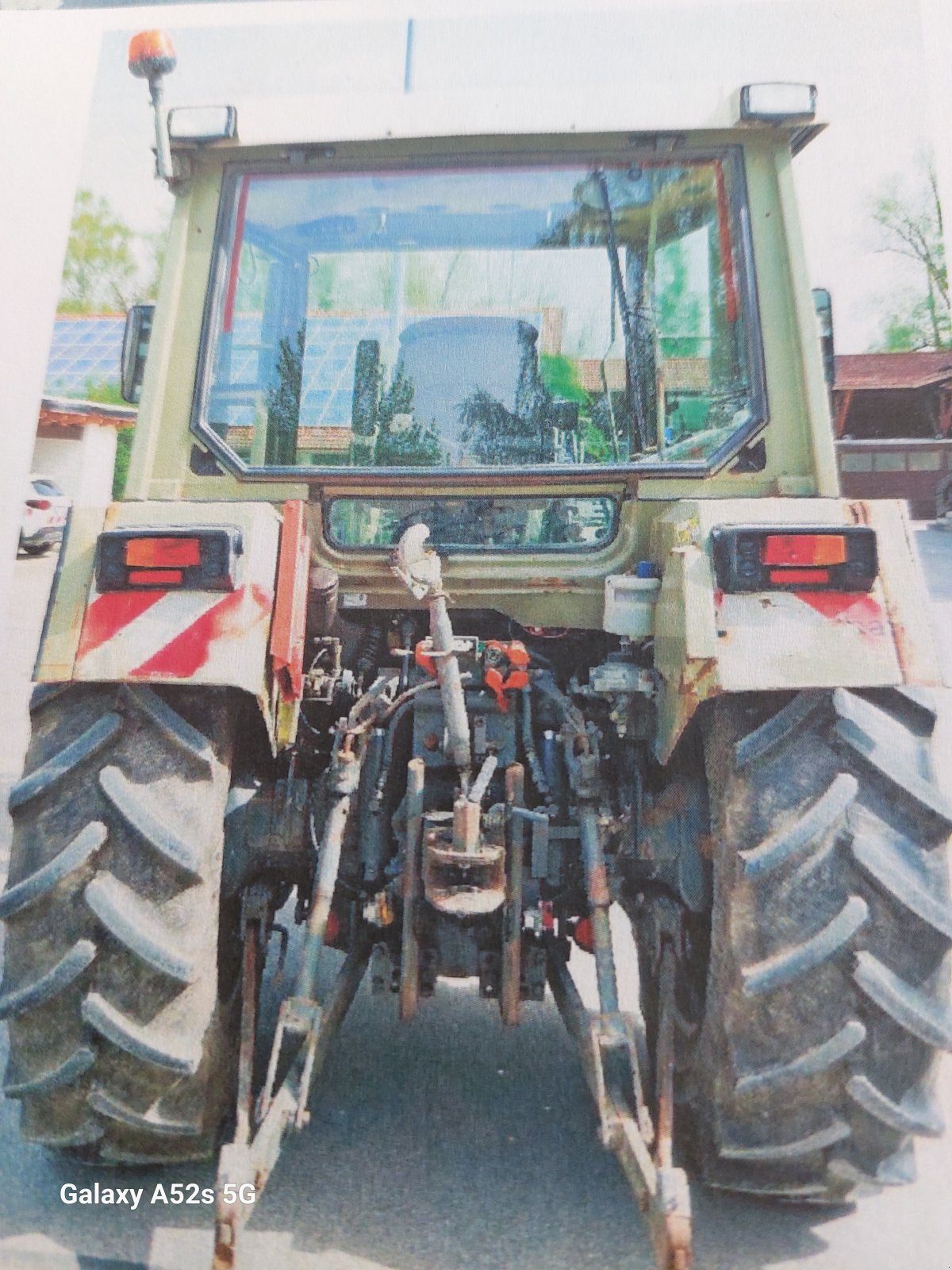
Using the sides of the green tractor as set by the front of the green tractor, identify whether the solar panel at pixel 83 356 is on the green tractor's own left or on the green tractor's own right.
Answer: on the green tractor's own left

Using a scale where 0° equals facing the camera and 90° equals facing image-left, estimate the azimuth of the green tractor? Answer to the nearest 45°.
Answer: approximately 180°

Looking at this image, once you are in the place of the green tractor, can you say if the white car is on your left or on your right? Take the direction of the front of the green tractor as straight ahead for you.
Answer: on your left
